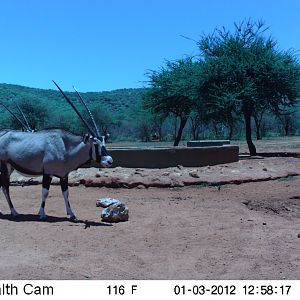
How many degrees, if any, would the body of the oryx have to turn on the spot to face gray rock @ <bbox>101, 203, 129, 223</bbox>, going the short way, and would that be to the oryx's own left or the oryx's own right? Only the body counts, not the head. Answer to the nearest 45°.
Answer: approximately 45° to the oryx's own right

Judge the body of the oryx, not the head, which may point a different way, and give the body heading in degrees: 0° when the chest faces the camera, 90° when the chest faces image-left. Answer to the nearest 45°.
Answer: approximately 270°

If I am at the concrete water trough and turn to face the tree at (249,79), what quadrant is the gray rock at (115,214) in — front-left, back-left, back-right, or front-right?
back-right

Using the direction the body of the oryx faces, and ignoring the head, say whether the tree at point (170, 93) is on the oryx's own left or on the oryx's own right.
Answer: on the oryx's own left

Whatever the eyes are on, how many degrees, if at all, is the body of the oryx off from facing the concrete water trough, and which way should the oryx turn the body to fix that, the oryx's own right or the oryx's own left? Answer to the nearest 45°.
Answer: approximately 45° to the oryx's own left
